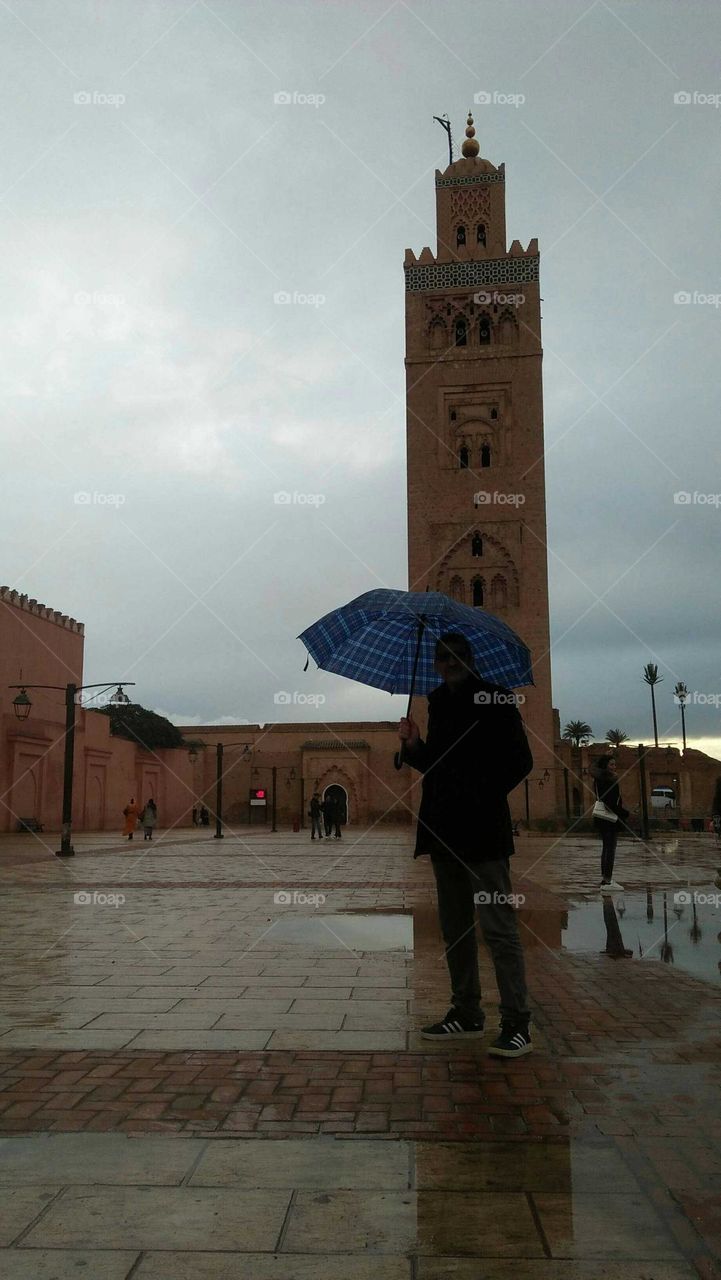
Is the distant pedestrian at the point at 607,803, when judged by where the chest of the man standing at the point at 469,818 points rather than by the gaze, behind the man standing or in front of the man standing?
behind

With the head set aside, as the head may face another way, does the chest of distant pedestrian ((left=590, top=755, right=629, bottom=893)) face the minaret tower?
no

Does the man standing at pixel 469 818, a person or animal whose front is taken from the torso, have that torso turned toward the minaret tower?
no

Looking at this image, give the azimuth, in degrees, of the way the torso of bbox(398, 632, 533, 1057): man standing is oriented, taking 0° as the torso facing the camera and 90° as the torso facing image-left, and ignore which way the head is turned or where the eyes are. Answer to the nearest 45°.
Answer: approximately 45°

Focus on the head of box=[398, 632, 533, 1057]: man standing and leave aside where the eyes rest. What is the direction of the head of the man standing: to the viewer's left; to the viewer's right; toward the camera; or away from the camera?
toward the camera
